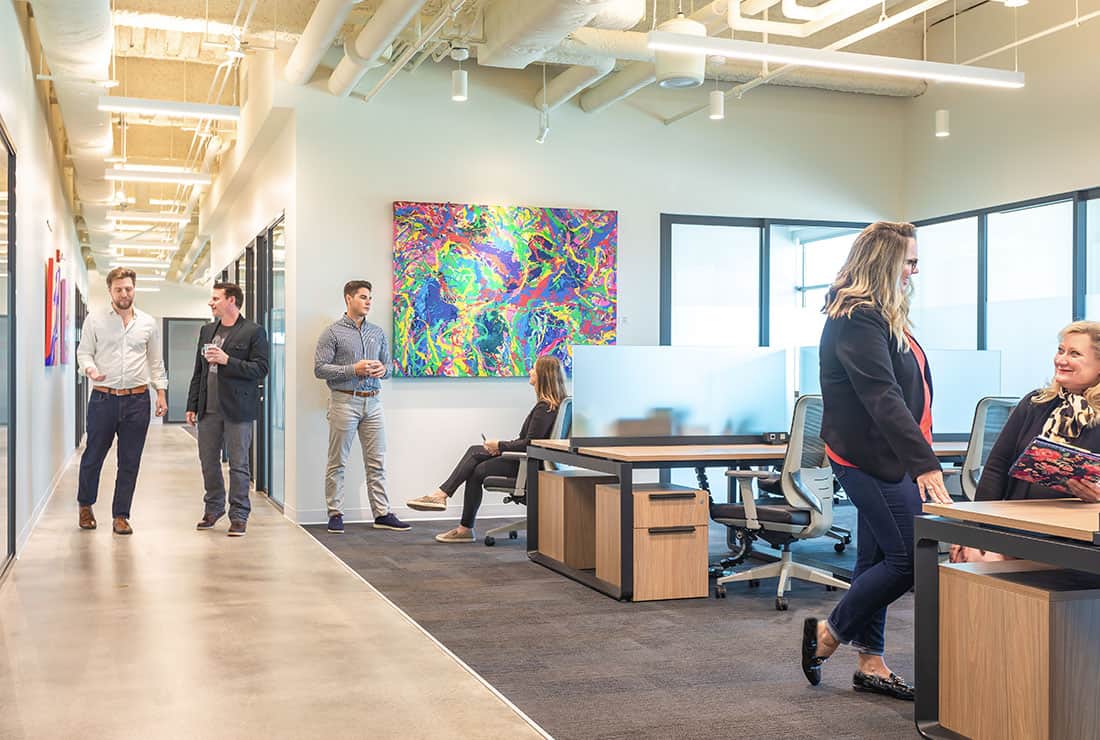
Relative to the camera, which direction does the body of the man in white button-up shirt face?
toward the camera

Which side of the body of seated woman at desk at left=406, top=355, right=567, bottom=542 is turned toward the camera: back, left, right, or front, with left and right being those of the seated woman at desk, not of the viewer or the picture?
left

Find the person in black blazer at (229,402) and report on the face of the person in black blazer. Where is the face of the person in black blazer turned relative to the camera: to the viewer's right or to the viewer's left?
to the viewer's left

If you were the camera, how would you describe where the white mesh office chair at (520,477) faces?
facing to the left of the viewer

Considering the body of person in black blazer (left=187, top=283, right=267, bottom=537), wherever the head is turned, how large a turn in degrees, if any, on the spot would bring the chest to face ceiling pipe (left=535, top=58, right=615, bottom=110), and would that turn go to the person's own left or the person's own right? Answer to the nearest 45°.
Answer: approximately 135° to the person's own left

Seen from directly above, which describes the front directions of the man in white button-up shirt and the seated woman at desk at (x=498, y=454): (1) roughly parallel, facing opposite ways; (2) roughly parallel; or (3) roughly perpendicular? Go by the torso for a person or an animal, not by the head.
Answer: roughly perpendicular

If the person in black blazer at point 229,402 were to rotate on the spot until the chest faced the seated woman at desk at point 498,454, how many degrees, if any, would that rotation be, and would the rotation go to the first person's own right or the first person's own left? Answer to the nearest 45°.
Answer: approximately 90° to the first person's own left

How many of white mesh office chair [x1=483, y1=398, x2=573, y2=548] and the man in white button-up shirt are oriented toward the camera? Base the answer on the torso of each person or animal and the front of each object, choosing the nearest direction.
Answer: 1

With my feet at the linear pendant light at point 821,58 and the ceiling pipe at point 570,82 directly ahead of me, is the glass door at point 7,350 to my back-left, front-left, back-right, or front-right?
front-left

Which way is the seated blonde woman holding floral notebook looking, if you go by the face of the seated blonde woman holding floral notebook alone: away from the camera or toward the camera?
toward the camera

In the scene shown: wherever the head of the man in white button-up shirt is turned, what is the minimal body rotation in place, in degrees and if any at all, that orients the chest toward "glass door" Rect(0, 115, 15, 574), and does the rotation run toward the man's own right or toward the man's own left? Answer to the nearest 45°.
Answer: approximately 45° to the man's own right

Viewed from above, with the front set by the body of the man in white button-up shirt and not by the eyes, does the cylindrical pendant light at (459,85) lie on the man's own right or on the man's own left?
on the man's own left

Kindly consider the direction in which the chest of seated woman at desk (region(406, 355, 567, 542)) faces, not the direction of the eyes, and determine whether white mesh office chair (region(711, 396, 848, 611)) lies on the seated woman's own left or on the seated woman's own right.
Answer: on the seated woman's own left

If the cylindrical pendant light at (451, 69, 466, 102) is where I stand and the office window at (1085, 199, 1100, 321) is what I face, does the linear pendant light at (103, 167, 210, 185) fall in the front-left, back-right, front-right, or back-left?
back-left

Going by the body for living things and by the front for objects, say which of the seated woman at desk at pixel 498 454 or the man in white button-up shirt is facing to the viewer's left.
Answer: the seated woman at desk
